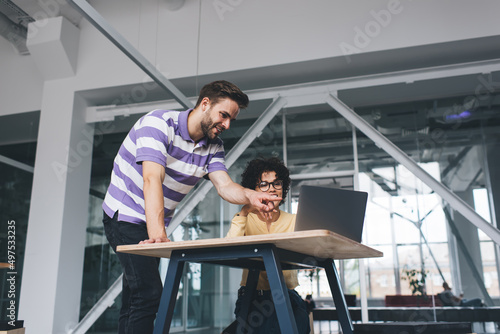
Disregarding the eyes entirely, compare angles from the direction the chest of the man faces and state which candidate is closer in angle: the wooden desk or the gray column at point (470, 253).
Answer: the wooden desk

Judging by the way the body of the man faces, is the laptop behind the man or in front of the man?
in front

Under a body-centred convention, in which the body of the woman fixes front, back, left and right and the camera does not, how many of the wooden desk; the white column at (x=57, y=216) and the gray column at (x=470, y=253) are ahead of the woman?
1

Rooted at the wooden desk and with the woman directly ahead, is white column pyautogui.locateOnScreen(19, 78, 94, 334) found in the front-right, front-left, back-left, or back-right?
front-left

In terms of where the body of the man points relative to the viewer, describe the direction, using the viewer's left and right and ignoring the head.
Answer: facing the viewer and to the right of the viewer

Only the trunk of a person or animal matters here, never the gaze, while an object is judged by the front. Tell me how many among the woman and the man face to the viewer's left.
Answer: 0

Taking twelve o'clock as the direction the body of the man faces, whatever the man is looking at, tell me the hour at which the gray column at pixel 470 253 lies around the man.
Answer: The gray column is roughly at 9 o'clock from the man.

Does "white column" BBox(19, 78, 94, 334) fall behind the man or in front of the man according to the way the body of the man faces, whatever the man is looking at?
behind

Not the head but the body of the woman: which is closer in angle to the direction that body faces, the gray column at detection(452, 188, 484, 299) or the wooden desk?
the wooden desk

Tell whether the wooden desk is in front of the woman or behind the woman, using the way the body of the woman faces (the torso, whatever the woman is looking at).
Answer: in front

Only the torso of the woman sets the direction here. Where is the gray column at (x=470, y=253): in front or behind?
behind

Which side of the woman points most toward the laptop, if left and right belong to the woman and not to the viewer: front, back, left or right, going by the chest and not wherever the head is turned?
front

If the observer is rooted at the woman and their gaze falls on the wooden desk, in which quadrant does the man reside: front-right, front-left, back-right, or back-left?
front-right

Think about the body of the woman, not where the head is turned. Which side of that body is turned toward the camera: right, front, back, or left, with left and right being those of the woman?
front

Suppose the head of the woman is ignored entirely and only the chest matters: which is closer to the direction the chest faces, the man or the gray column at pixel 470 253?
the man
